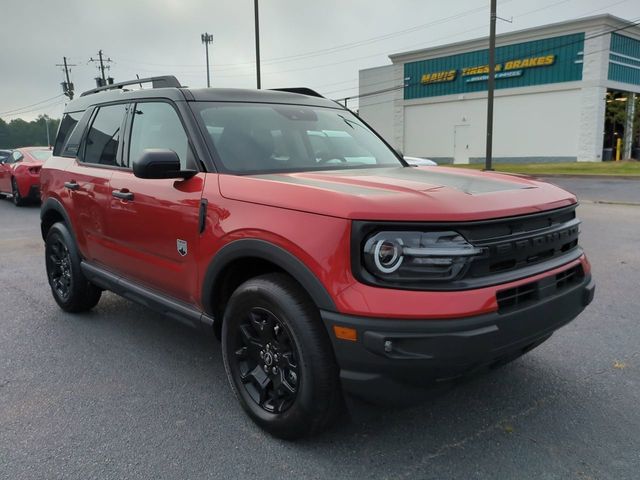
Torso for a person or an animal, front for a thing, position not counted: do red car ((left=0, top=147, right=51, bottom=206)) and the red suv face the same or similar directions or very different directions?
very different directions

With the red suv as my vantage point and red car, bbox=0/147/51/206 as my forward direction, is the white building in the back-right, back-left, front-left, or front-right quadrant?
front-right

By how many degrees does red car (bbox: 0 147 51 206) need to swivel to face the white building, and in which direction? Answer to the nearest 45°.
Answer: approximately 135° to its right

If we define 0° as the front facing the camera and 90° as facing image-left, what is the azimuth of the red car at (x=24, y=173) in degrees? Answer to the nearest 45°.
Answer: approximately 135°

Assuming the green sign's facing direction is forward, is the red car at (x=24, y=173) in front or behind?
in front

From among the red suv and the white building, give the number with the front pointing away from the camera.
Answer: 0

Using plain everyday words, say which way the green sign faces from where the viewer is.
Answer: facing the viewer and to the left of the viewer

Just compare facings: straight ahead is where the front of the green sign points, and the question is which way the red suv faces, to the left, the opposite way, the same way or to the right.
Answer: to the left

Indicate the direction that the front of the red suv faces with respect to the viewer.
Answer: facing the viewer and to the right of the viewer

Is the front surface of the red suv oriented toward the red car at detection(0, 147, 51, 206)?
no

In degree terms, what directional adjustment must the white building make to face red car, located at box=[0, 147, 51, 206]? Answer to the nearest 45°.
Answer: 0° — it already faces it

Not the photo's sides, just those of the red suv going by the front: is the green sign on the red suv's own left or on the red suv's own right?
on the red suv's own left

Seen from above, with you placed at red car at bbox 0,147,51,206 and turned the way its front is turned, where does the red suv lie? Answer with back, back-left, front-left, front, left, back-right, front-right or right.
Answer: back-left
